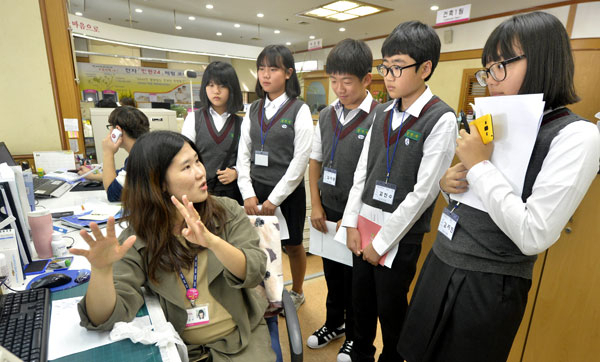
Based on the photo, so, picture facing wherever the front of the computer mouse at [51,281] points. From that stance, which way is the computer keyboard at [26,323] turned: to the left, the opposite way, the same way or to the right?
the opposite way

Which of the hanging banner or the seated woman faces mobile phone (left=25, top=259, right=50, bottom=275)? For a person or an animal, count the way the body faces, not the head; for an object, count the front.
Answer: the hanging banner

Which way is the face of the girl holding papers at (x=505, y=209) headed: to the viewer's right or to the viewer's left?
to the viewer's left

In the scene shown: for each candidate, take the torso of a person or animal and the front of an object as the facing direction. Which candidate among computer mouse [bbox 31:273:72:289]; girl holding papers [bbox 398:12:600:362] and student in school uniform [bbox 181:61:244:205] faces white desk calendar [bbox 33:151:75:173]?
the girl holding papers

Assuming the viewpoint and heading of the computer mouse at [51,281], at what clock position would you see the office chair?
The office chair is roughly at 7 o'clock from the computer mouse.

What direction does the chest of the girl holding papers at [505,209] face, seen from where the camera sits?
to the viewer's left

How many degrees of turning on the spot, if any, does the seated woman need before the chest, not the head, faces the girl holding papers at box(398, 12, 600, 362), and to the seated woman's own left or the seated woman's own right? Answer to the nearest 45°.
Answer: approximately 45° to the seated woman's own left

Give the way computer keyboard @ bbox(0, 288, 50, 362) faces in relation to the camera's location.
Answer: facing to the right of the viewer

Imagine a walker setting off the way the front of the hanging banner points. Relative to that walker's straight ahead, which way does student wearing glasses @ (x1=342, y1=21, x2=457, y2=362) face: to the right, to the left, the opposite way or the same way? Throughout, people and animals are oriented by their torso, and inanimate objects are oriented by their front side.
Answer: to the right

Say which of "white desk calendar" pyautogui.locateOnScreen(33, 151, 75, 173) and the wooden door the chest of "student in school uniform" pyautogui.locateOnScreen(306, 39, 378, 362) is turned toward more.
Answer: the white desk calendar

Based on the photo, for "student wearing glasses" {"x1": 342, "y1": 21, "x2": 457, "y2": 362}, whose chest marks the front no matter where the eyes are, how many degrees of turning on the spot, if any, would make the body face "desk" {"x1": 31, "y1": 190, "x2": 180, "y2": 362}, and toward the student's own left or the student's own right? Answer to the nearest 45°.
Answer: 0° — they already face it
